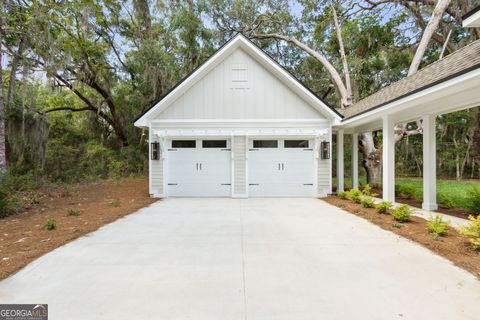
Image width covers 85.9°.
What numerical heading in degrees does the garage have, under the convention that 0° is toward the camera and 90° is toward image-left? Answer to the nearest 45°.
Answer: approximately 0°

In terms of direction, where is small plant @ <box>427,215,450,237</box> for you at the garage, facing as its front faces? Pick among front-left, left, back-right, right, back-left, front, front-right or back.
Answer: front-left

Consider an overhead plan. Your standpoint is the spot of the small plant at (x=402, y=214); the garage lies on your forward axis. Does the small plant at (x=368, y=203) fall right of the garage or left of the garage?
right

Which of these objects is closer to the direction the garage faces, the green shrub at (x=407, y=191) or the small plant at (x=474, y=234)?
the small plant

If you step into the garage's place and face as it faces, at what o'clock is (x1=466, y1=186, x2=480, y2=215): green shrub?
The green shrub is roughly at 10 o'clock from the garage.

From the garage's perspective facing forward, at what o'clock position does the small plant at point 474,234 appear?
The small plant is roughly at 11 o'clock from the garage.

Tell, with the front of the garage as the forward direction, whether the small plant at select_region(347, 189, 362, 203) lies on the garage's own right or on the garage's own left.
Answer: on the garage's own left

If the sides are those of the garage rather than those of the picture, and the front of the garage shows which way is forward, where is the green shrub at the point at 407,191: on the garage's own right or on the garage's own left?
on the garage's own left

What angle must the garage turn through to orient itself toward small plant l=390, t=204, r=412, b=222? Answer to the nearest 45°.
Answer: approximately 45° to its left

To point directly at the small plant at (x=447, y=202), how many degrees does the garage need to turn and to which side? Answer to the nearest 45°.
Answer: approximately 90° to its left

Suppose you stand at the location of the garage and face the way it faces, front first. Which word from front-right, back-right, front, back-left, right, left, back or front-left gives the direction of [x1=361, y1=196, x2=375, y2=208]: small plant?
front-left

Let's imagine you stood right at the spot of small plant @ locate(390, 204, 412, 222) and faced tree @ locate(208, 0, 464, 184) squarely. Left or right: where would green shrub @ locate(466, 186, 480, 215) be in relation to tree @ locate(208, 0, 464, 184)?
right

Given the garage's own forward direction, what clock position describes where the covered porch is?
The covered porch is roughly at 10 o'clock from the garage.
